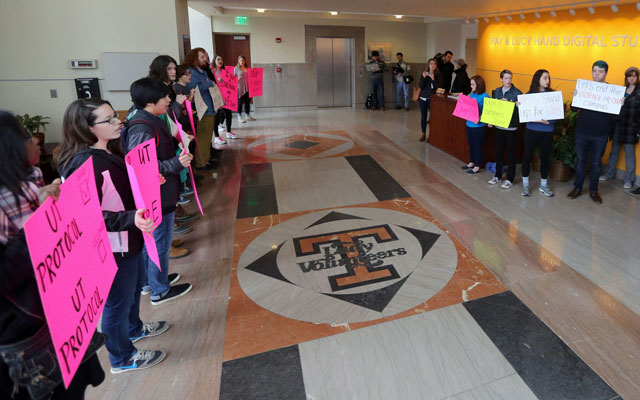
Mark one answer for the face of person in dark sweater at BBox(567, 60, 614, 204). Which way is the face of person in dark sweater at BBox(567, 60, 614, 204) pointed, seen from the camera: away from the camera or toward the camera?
toward the camera

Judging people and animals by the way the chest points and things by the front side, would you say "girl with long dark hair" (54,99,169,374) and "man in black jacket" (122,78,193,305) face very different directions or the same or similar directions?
same or similar directions

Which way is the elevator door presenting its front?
toward the camera

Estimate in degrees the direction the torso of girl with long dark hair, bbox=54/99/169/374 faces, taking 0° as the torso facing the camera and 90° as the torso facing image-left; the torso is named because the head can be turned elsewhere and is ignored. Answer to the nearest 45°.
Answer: approximately 270°

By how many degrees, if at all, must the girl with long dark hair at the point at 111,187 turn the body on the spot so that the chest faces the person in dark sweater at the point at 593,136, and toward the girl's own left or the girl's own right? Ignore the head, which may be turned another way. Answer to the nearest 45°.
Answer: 0° — they already face them

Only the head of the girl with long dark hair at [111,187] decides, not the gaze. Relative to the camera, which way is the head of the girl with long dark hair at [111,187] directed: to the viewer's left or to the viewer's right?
to the viewer's right

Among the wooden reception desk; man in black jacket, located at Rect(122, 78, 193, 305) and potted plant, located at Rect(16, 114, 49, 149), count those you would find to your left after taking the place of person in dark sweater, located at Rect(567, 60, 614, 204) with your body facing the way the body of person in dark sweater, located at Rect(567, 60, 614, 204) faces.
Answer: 0

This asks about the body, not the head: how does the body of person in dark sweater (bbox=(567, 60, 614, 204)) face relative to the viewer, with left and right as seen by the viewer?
facing the viewer

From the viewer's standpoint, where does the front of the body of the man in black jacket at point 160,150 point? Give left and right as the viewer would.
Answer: facing to the right of the viewer

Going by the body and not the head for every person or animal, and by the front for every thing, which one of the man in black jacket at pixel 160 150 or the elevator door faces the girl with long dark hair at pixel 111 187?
the elevator door
